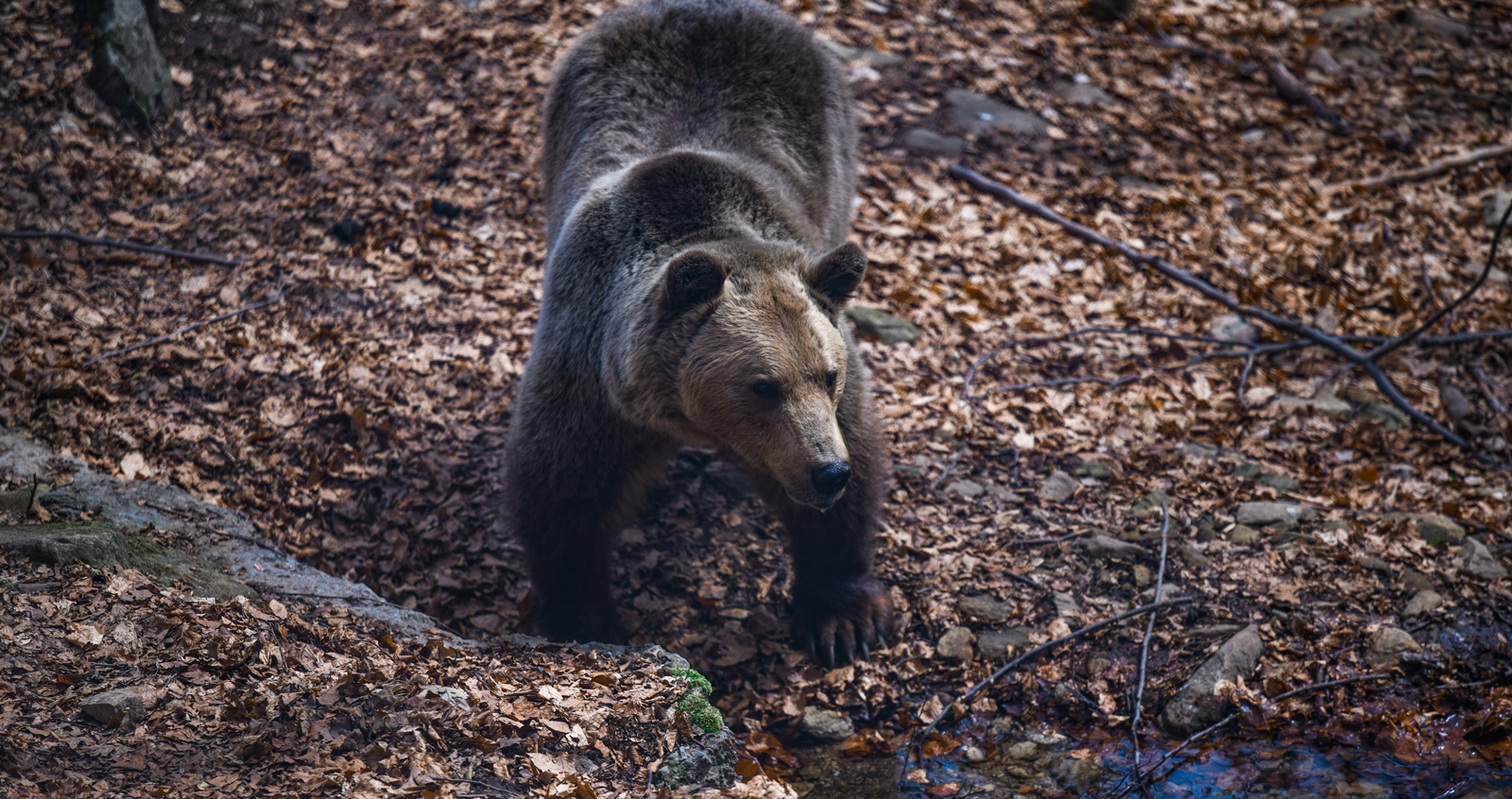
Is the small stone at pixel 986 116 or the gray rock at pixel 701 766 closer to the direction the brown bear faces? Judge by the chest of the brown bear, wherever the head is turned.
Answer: the gray rock

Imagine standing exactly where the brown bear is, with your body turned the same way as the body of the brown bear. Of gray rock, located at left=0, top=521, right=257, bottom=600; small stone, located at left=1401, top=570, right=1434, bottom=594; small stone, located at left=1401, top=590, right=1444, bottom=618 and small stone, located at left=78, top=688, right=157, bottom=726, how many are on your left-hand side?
2

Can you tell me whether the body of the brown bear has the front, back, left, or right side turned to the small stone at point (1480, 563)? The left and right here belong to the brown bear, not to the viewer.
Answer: left

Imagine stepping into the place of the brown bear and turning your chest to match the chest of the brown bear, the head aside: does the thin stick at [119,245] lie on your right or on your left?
on your right

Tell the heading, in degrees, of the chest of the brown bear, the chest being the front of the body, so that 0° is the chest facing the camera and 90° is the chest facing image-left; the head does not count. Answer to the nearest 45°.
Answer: approximately 0°

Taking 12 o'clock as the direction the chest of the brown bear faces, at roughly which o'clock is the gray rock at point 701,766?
The gray rock is roughly at 12 o'clock from the brown bear.

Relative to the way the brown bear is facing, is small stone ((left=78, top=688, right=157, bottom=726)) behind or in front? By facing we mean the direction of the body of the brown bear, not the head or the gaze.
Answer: in front

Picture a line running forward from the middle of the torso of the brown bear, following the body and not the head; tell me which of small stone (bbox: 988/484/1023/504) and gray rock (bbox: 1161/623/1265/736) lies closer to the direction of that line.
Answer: the gray rock

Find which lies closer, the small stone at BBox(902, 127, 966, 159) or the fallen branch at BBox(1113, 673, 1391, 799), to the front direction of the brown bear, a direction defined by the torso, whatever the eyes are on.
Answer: the fallen branch

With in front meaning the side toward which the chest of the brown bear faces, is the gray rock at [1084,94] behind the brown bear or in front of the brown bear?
behind

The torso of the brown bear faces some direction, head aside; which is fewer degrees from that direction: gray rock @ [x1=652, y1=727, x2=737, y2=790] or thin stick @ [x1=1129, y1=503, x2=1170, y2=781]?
the gray rock

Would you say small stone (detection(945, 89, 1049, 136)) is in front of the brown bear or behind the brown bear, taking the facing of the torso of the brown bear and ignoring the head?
behind

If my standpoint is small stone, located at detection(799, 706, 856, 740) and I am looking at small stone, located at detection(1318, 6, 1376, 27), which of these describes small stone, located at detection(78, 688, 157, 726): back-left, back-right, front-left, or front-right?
back-left

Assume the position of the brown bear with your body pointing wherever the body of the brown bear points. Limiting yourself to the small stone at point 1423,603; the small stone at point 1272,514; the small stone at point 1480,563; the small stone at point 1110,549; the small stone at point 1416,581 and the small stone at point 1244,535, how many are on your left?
6
